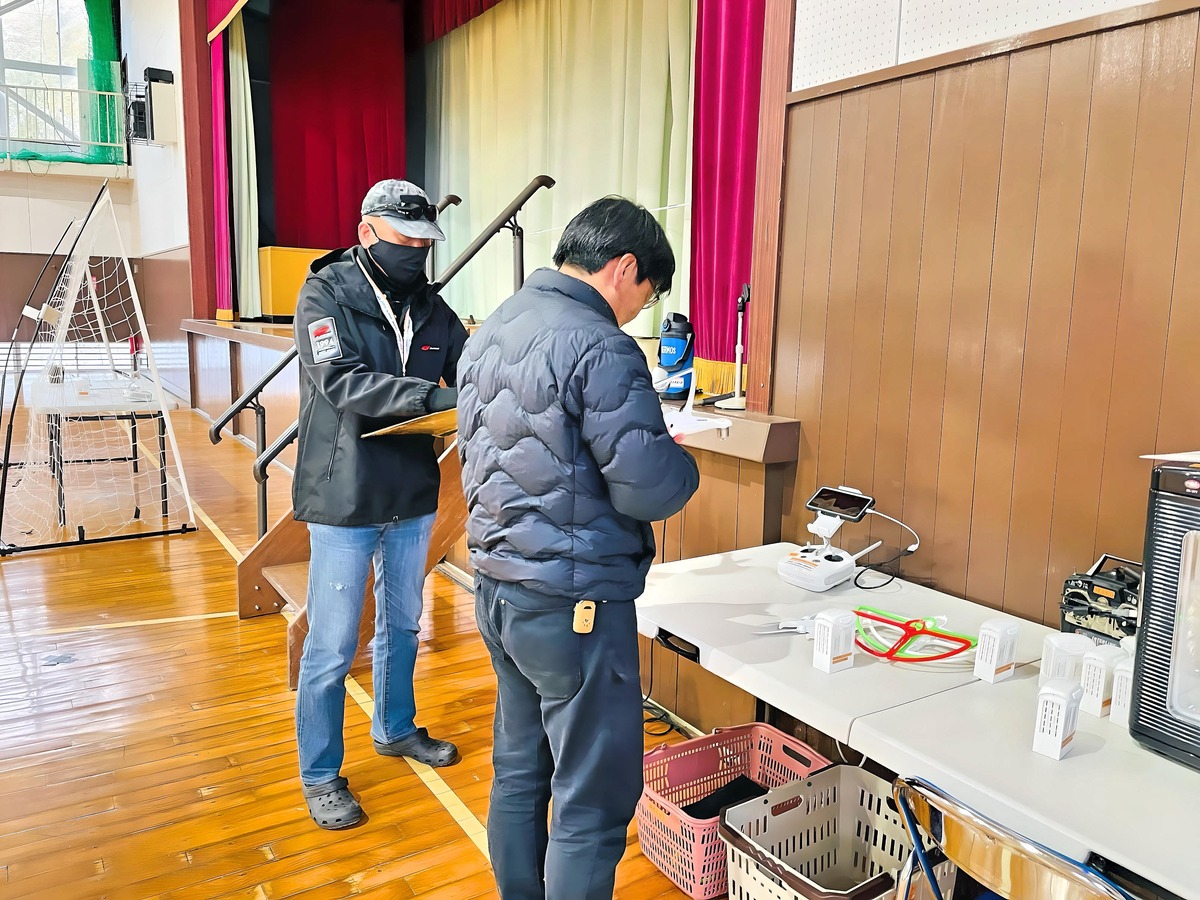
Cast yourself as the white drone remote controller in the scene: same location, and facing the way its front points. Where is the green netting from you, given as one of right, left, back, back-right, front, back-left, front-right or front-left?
right

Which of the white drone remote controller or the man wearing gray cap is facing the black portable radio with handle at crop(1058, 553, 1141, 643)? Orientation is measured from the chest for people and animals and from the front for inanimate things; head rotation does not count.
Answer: the man wearing gray cap

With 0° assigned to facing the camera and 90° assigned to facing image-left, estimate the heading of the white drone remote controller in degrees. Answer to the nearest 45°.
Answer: approximately 45°

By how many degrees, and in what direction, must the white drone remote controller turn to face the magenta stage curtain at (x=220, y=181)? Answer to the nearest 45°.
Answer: approximately 90° to its right

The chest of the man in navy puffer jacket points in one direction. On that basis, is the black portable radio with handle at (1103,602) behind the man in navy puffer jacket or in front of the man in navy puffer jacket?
in front

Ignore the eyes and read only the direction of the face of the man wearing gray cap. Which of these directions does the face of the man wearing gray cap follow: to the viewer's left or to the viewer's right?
to the viewer's right

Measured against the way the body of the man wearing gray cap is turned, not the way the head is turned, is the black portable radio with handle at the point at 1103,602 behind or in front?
in front

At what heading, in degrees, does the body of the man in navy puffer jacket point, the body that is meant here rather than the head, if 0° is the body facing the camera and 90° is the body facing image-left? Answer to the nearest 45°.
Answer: approximately 225°

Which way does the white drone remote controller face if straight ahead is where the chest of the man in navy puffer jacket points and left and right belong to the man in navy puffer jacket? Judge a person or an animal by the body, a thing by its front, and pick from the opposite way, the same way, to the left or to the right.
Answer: the opposite way

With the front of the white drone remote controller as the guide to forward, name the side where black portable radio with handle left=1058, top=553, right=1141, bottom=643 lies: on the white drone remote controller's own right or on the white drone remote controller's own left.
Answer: on the white drone remote controller's own left

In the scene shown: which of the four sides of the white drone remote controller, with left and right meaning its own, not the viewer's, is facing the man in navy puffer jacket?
front

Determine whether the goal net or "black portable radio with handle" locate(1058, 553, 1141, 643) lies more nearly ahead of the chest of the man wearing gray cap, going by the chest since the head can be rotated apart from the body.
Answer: the black portable radio with handle

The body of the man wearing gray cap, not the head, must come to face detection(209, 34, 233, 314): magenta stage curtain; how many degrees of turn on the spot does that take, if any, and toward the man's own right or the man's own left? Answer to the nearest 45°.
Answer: approximately 135° to the man's own left

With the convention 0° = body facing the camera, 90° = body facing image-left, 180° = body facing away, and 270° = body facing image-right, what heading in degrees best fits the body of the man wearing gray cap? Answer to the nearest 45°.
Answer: approximately 315°

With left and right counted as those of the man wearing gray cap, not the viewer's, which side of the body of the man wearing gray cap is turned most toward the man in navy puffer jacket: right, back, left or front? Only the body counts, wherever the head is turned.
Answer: front

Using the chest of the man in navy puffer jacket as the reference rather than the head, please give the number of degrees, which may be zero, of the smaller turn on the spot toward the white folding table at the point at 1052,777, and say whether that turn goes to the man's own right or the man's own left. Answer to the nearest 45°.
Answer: approximately 90° to the man's own right
